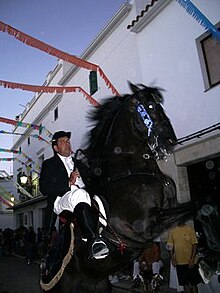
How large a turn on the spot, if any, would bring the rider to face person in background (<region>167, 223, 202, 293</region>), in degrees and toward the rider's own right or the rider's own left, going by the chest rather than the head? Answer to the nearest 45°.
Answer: approximately 90° to the rider's own left

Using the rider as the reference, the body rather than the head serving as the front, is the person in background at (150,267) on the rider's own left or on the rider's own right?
on the rider's own left

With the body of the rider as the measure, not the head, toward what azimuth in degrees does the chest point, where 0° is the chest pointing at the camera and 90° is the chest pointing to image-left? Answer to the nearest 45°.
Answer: approximately 315°
